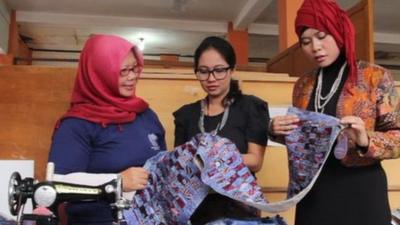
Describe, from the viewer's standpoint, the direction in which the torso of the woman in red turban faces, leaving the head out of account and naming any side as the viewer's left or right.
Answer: facing the viewer and to the left of the viewer

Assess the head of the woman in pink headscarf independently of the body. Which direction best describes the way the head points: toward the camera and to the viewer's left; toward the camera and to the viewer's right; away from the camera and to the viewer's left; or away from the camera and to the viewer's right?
toward the camera and to the viewer's right

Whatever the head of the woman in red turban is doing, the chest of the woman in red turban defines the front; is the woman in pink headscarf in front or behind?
in front

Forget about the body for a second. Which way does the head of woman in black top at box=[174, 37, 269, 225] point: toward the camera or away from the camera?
toward the camera

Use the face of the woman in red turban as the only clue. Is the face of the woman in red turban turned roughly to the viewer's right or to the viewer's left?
to the viewer's left

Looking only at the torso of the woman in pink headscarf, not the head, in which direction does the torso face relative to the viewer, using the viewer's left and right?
facing the viewer and to the right of the viewer

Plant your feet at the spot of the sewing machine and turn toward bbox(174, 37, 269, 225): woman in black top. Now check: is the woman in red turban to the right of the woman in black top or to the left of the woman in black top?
right
